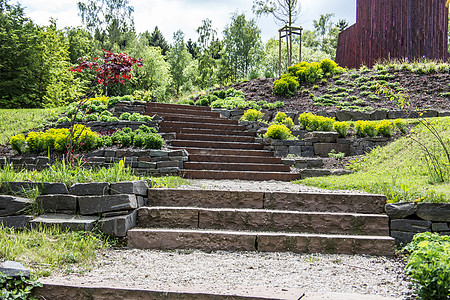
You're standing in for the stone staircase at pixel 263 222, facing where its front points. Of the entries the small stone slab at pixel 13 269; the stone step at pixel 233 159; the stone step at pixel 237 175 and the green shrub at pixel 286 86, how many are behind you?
3

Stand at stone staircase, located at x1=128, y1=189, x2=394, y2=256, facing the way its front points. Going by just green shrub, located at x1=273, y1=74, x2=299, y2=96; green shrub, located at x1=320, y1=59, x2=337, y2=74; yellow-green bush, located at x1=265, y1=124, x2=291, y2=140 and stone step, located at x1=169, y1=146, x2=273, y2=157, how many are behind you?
4

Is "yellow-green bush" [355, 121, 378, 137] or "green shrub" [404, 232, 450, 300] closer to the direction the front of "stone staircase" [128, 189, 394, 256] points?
the green shrub

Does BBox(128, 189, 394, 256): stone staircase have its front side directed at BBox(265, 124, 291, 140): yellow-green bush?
no

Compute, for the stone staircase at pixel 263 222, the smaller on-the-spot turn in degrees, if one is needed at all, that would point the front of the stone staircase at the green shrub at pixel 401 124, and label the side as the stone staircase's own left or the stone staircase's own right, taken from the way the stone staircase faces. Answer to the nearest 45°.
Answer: approximately 135° to the stone staircase's own left

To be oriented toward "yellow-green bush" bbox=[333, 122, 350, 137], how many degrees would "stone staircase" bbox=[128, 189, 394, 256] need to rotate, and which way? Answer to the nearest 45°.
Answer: approximately 180°

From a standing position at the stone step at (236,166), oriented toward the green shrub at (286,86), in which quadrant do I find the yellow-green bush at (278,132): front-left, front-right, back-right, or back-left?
front-right

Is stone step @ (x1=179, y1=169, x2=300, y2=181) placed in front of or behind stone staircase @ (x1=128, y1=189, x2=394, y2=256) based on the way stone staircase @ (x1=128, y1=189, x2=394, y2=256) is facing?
behind

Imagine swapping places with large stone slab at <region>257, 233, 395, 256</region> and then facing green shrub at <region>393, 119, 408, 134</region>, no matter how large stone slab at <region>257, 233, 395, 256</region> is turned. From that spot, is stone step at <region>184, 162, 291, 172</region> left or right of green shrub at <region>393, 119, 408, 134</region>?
left

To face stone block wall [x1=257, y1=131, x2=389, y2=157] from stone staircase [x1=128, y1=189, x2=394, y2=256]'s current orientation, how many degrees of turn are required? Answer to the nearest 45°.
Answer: approximately 180°

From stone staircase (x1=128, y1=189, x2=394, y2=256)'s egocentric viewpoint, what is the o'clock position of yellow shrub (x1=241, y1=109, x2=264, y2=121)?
The yellow shrub is roughly at 6 o'clock from the stone staircase.

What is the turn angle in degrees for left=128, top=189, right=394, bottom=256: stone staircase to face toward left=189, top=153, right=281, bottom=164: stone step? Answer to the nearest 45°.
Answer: approximately 180°

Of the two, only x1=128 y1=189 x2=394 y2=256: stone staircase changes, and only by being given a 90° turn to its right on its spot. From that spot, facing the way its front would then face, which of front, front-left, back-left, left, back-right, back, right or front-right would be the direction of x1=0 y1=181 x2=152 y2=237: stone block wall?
front

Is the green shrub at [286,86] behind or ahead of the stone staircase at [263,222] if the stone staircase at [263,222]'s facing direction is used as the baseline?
behind

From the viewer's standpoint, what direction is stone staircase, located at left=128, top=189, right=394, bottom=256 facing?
toward the camera

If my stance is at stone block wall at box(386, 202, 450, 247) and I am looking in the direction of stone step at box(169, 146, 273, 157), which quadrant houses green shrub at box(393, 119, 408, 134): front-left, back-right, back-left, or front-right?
front-right

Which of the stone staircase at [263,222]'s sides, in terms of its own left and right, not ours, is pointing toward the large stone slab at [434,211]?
left

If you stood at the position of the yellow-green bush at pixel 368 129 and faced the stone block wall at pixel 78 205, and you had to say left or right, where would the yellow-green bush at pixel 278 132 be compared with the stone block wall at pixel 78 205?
right

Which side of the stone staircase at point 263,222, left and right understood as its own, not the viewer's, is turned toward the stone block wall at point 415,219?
left

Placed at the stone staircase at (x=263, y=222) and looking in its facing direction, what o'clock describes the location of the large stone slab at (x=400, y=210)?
The large stone slab is roughly at 9 o'clock from the stone staircase.
